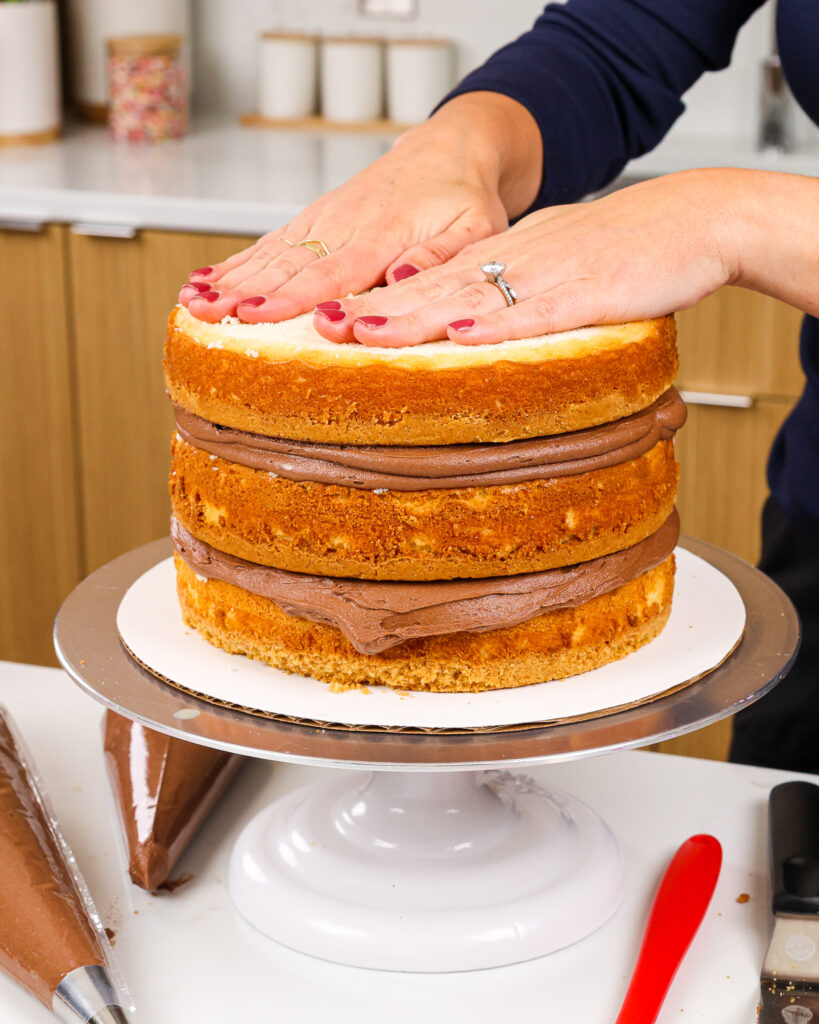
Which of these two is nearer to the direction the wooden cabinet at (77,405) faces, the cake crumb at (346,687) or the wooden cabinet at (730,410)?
the cake crumb

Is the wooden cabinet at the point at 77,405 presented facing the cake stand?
yes

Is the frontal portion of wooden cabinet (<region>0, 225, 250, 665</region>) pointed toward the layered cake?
yes

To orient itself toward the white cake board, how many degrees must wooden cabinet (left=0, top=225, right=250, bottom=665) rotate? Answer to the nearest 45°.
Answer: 0° — it already faces it

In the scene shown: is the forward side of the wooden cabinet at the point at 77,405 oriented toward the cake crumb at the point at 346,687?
yes

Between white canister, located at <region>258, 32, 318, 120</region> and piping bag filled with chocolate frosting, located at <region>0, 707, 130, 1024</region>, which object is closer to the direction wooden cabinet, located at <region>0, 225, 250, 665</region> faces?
the piping bag filled with chocolate frosting

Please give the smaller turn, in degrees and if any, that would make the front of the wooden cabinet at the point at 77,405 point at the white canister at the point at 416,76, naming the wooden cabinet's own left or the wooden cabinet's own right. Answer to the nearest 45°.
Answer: approximately 135° to the wooden cabinet's own left

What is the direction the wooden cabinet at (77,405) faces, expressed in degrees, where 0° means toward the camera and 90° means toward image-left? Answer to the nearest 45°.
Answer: approximately 0°
